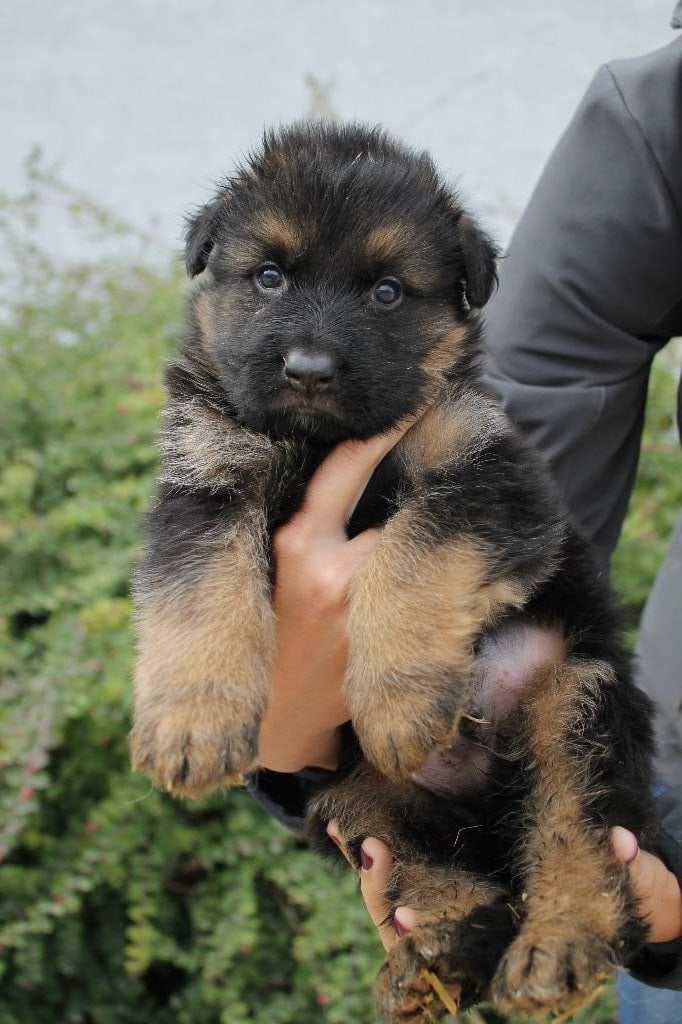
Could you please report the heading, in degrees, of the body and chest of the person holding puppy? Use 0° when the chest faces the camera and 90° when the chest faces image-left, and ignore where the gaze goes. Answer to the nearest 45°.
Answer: approximately 45°
